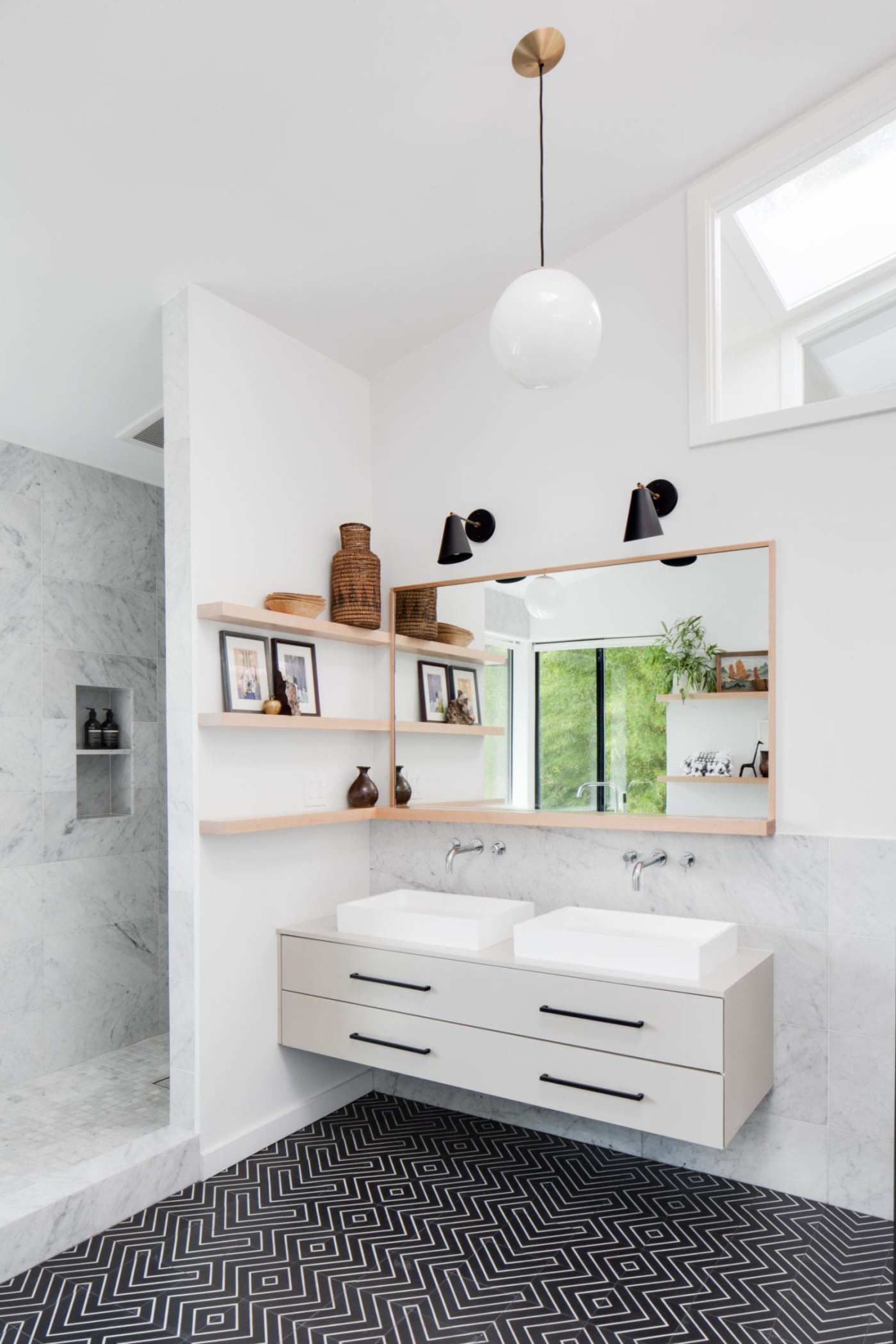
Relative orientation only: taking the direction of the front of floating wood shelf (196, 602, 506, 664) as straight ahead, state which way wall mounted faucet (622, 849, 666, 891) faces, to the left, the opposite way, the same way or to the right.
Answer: to the right

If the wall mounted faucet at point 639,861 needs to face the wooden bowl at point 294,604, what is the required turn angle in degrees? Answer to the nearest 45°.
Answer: approximately 45° to its right

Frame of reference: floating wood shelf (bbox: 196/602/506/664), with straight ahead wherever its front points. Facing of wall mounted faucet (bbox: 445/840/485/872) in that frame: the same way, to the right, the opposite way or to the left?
to the right

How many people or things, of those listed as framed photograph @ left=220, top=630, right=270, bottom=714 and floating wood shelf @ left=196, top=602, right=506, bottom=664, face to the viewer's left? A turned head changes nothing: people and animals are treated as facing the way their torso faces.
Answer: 0

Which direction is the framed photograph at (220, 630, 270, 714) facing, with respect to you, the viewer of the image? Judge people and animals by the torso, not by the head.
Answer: facing the viewer and to the right of the viewer

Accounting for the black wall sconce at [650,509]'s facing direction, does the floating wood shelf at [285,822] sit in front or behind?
in front

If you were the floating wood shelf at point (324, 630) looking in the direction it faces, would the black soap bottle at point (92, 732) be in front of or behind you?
behind

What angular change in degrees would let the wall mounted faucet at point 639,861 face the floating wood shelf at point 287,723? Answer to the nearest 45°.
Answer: approximately 45° to its right
